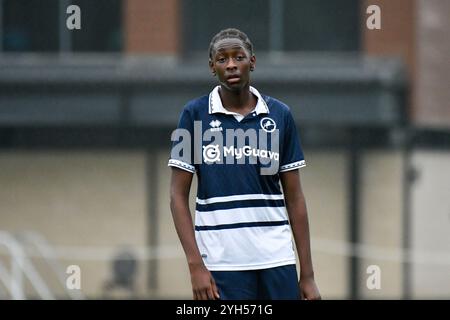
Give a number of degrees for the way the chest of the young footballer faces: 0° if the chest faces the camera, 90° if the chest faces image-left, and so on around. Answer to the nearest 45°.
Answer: approximately 0°
